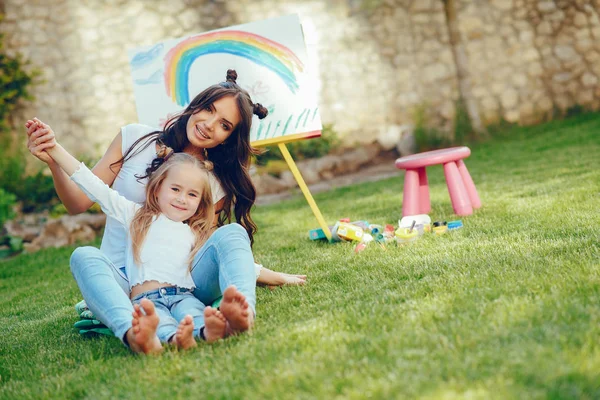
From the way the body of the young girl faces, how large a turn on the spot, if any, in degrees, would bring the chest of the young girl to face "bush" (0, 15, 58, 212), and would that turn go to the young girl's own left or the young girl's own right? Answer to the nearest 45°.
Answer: approximately 180°

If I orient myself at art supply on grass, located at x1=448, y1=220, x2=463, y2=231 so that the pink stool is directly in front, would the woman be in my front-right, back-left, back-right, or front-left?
back-left

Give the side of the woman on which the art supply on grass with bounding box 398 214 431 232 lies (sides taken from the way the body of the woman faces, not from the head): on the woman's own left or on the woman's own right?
on the woman's own left

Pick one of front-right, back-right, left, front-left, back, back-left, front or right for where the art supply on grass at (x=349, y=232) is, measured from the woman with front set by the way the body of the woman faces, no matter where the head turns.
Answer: back-left

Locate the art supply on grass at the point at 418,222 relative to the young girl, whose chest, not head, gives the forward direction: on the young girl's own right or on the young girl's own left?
on the young girl's own left

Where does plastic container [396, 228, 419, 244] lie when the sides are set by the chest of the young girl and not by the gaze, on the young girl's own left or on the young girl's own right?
on the young girl's own left

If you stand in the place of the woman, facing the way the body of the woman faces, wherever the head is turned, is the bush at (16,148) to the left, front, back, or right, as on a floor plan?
back

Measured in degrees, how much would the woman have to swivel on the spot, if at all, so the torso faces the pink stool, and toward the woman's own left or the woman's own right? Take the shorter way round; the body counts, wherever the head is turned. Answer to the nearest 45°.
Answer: approximately 135° to the woman's own left

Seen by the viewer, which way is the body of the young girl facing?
toward the camera
